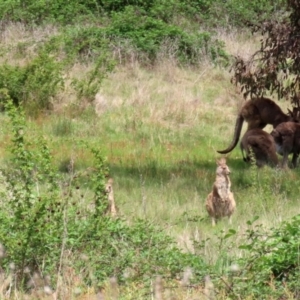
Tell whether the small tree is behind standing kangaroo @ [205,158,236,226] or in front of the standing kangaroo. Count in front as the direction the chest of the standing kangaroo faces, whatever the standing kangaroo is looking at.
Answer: behind

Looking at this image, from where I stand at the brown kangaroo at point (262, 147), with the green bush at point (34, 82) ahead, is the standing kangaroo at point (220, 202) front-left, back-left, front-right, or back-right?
back-left
